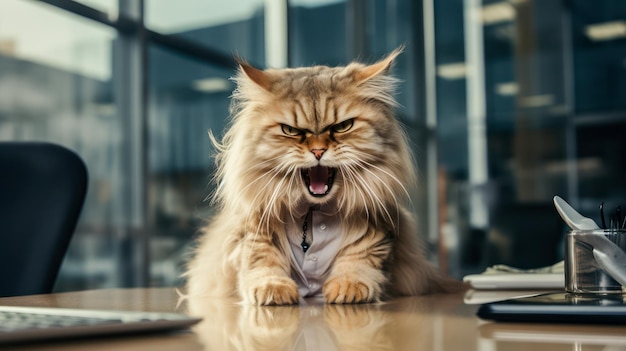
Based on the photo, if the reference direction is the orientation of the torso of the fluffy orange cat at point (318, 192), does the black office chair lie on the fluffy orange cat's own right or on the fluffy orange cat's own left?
on the fluffy orange cat's own right

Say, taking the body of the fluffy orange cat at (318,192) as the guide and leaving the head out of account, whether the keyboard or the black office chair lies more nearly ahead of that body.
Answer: the keyboard

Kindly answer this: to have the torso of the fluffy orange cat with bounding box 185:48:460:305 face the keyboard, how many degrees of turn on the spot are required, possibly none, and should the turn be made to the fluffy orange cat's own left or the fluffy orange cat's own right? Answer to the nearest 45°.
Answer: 0° — it already faces it

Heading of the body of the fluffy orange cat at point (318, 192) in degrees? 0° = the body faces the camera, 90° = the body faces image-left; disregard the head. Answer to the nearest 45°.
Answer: approximately 0°
